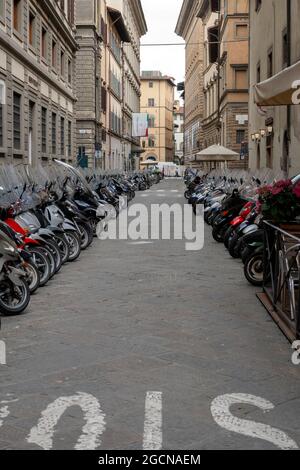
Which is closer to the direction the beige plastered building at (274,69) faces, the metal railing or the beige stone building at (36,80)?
the beige stone building

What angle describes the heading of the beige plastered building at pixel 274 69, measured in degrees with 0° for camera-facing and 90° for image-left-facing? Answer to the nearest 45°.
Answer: approximately 90°

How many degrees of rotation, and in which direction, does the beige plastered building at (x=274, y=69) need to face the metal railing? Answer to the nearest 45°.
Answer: approximately 90° to its left

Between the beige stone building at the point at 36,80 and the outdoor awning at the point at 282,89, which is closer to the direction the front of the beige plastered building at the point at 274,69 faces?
the beige stone building

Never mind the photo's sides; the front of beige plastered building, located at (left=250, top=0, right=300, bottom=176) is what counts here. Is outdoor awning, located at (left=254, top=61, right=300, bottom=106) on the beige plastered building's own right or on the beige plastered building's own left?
on the beige plastered building's own left

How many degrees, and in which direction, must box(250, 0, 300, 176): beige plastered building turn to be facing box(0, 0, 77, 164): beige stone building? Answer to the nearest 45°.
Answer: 0° — it already faces it

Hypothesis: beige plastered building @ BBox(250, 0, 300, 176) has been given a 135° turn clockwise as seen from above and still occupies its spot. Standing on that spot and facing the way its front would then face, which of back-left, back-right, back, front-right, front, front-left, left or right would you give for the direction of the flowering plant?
back-right
